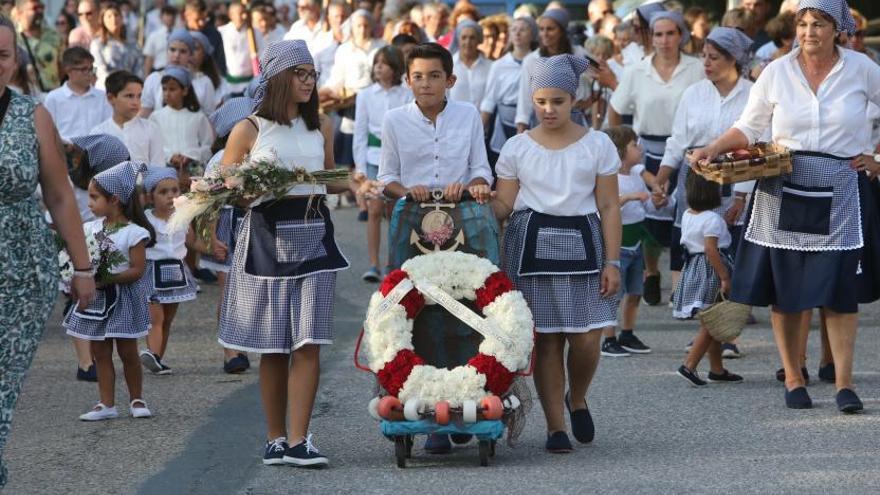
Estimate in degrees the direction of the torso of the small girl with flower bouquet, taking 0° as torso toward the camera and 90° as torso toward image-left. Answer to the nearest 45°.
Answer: approximately 45°

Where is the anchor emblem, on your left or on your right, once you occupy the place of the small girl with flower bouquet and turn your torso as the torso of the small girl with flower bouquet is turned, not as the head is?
on your left

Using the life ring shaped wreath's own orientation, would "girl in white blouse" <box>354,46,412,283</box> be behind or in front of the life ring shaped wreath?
behind

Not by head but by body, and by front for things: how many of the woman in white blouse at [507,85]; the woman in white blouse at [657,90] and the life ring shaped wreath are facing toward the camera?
3

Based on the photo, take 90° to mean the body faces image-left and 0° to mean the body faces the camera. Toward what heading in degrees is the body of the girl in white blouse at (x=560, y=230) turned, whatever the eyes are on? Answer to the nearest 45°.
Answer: approximately 0°
